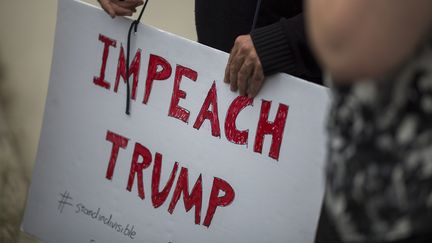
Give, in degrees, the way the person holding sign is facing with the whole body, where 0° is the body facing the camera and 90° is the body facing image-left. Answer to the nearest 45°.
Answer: approximately 45°

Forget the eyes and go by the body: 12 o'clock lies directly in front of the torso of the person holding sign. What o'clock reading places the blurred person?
The blurred person is roughly at 10 o'clock from the person holding sign.
